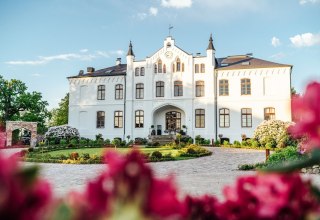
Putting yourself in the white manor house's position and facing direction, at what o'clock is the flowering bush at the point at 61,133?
The flowering bush is roughly at 3 o'clock from the white manor house.

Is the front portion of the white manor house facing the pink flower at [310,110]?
yes

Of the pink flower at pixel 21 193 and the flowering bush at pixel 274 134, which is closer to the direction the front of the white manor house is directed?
the pink flower

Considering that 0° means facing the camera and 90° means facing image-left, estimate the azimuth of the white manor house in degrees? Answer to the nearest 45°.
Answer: approximately 0°

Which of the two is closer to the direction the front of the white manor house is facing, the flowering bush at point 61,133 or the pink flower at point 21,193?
the pink flower

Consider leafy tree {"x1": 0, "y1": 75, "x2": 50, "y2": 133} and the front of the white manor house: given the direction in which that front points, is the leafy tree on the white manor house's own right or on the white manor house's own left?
on the white manor house's own right

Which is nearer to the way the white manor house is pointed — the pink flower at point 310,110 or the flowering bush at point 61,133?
the pink flower

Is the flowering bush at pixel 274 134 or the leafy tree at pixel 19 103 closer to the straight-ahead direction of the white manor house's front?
the flowering bush

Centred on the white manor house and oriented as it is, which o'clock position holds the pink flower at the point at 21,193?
The pink flower is roughly at 12 o'clock from the white manor house.

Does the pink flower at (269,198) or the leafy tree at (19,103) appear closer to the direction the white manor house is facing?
the pink flower

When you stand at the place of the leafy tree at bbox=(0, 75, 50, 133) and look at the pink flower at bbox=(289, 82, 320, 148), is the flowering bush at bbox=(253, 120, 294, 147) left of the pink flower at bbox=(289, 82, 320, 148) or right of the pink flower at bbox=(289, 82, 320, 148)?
left

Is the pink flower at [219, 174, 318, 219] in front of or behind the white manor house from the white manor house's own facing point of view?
in front

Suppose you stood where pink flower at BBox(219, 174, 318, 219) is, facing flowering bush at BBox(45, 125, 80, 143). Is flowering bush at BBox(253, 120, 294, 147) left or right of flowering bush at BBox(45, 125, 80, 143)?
right
